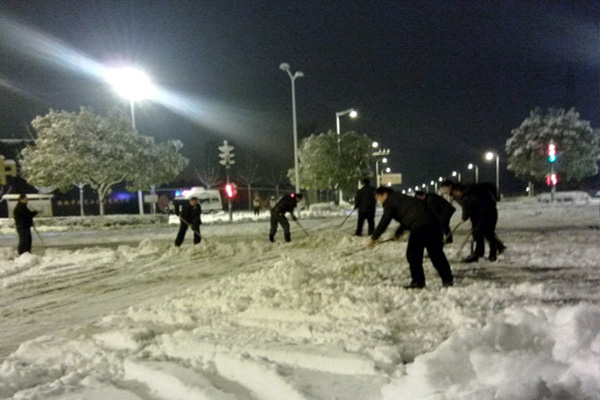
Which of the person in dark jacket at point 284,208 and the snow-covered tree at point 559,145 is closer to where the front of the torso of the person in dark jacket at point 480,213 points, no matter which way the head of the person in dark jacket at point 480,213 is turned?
the person in dark jacket

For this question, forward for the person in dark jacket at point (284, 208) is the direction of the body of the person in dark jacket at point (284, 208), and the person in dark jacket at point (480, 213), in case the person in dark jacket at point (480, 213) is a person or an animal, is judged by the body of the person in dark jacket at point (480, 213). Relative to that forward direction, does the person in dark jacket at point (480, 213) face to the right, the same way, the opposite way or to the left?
the opposite way

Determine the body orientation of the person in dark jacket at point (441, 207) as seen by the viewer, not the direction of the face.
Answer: to the viewer's left

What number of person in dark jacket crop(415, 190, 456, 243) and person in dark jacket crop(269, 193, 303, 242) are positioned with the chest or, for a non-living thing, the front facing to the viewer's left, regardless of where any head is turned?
1

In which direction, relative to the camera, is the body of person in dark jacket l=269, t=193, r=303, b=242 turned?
to the viewer's right

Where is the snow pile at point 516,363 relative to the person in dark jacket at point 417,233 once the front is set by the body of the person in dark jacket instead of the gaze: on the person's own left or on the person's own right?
on the person's own left

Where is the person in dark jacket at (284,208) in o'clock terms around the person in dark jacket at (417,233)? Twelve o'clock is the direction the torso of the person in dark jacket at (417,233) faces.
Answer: the person in dark jacket at (284,208) is roughly at 2 o'clock from the person in dark jacket at (417,233).

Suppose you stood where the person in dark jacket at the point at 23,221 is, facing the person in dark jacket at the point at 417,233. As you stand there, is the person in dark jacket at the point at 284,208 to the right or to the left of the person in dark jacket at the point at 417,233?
left

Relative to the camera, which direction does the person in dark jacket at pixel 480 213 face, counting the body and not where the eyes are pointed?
to the viewer's left

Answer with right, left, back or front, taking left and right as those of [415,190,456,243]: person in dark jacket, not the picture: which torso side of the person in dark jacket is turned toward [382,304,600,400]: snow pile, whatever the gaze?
left

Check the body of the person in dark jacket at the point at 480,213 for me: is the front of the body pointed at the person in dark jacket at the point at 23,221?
yes

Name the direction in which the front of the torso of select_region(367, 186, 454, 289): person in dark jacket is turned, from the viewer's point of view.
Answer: to the viewer's left

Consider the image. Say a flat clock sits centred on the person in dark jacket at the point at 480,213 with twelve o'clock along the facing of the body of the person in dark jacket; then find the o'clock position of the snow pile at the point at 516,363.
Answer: The snow pile is roughly at 9 o'clock from the person in dark jacket.

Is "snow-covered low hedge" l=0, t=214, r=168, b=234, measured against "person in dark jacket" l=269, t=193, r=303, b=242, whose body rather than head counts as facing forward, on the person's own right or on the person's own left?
on the person's own left

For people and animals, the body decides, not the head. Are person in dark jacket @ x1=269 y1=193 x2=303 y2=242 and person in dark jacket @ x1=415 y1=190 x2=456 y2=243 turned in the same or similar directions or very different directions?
very different directions
